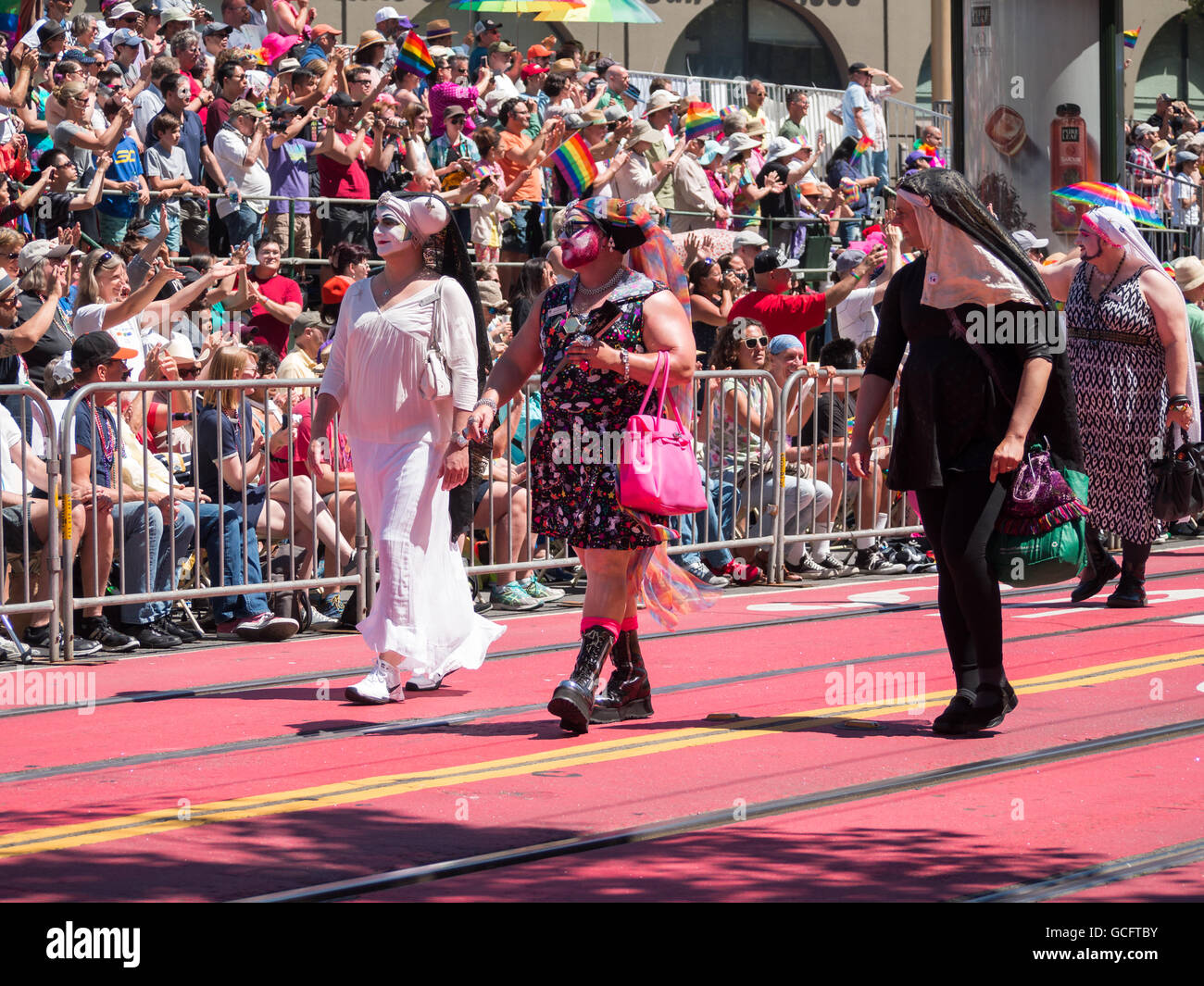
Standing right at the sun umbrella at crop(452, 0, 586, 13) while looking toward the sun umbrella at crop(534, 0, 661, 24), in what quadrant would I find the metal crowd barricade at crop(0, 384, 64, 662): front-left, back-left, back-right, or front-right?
back-right

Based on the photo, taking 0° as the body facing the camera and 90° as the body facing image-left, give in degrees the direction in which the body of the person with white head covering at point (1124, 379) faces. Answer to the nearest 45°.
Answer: approximately 45°

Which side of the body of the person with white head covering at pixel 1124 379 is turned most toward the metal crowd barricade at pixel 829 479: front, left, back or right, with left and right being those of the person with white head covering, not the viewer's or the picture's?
right

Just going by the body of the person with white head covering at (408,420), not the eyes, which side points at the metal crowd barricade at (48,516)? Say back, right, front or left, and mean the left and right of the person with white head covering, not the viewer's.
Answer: right

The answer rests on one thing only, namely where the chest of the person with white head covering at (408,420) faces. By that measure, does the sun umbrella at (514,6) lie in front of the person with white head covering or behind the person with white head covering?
behind

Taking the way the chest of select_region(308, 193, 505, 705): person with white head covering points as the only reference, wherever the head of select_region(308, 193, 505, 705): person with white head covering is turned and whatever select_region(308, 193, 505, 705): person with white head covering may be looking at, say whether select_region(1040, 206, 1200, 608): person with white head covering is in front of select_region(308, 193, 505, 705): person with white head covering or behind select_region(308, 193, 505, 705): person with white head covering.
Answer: behind

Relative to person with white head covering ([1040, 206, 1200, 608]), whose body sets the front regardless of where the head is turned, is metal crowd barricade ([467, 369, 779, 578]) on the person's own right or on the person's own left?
on the person's own right

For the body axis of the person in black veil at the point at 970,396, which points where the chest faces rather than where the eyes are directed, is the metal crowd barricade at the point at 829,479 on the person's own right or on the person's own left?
on the person's own right

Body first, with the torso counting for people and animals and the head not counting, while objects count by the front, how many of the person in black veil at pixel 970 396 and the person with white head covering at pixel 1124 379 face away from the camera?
0

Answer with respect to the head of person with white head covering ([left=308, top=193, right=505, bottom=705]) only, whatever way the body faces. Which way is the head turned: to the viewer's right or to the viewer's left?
to the viewer's left

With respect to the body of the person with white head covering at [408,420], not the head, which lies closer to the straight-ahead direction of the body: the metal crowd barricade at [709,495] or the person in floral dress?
the person in floral dress

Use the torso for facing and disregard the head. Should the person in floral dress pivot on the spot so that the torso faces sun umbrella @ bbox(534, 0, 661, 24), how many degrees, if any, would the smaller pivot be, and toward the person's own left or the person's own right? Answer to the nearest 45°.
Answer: approximately 135° to the person's own right
